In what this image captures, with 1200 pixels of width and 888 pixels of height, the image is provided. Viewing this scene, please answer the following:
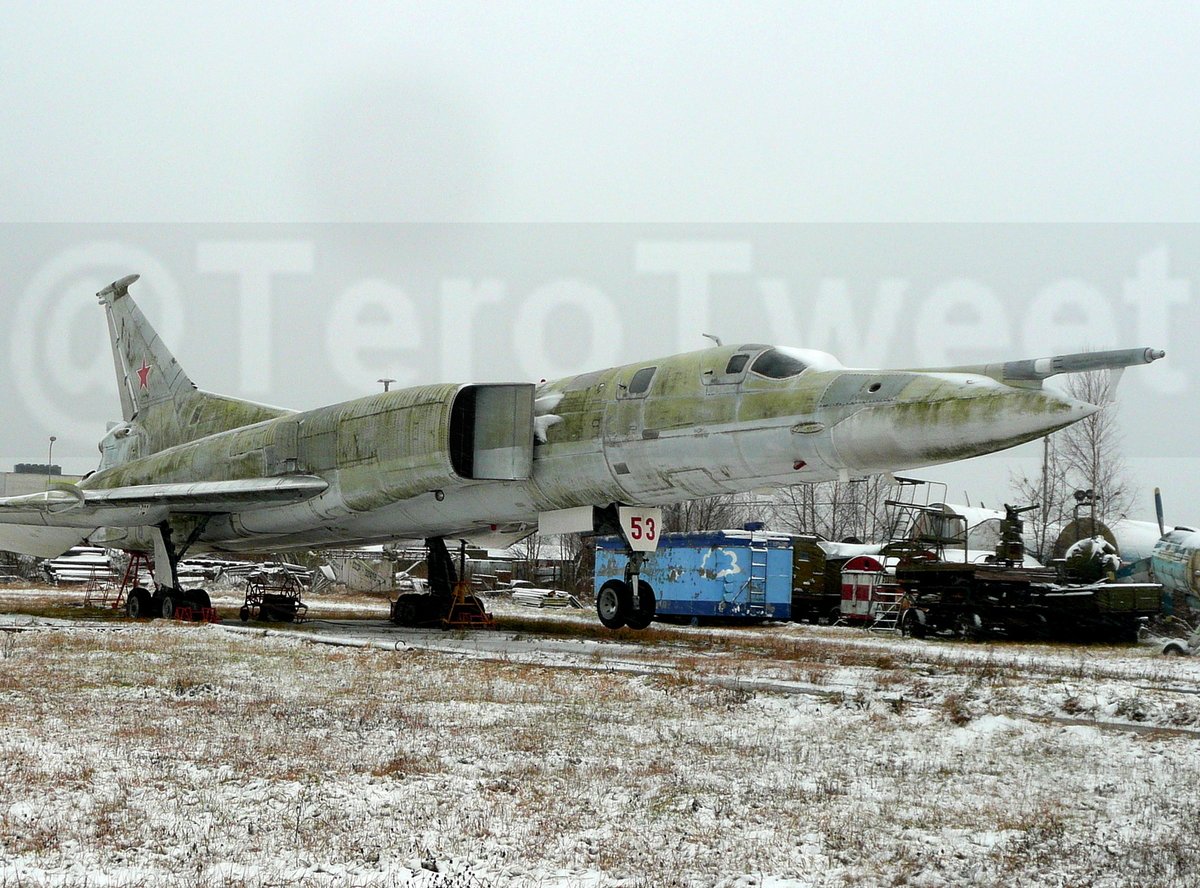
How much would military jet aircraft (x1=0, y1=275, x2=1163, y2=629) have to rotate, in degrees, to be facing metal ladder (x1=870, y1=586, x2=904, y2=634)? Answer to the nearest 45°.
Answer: approximately 90° to its left

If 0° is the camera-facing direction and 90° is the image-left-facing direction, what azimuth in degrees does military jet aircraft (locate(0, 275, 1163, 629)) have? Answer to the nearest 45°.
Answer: approximately 315°

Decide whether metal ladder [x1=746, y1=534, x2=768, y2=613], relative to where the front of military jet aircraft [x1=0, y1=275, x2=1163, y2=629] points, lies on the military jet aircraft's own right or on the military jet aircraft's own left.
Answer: on the military jet aircraft's own left
